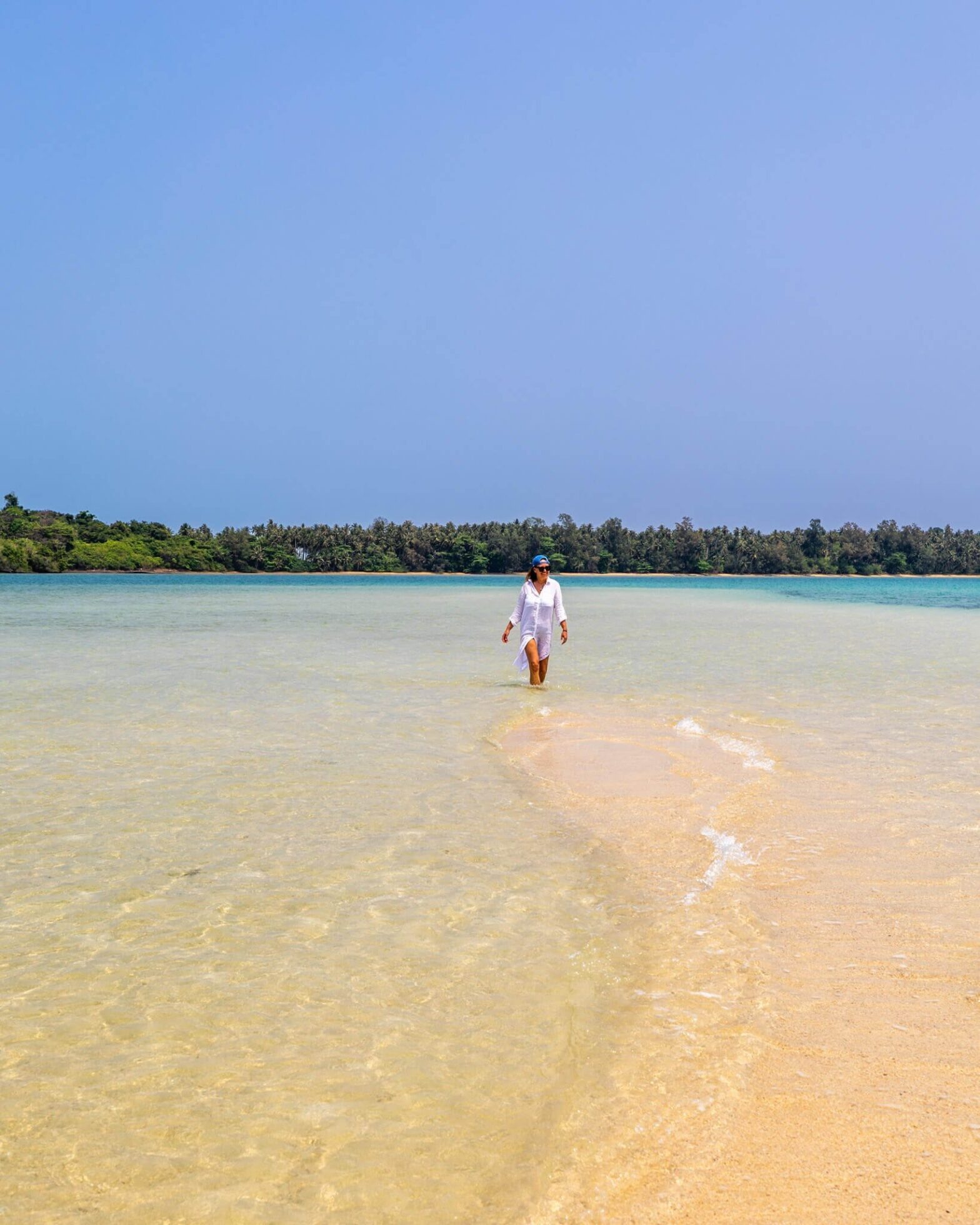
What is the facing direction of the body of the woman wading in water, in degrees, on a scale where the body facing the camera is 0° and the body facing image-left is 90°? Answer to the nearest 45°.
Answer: approximately 0°
